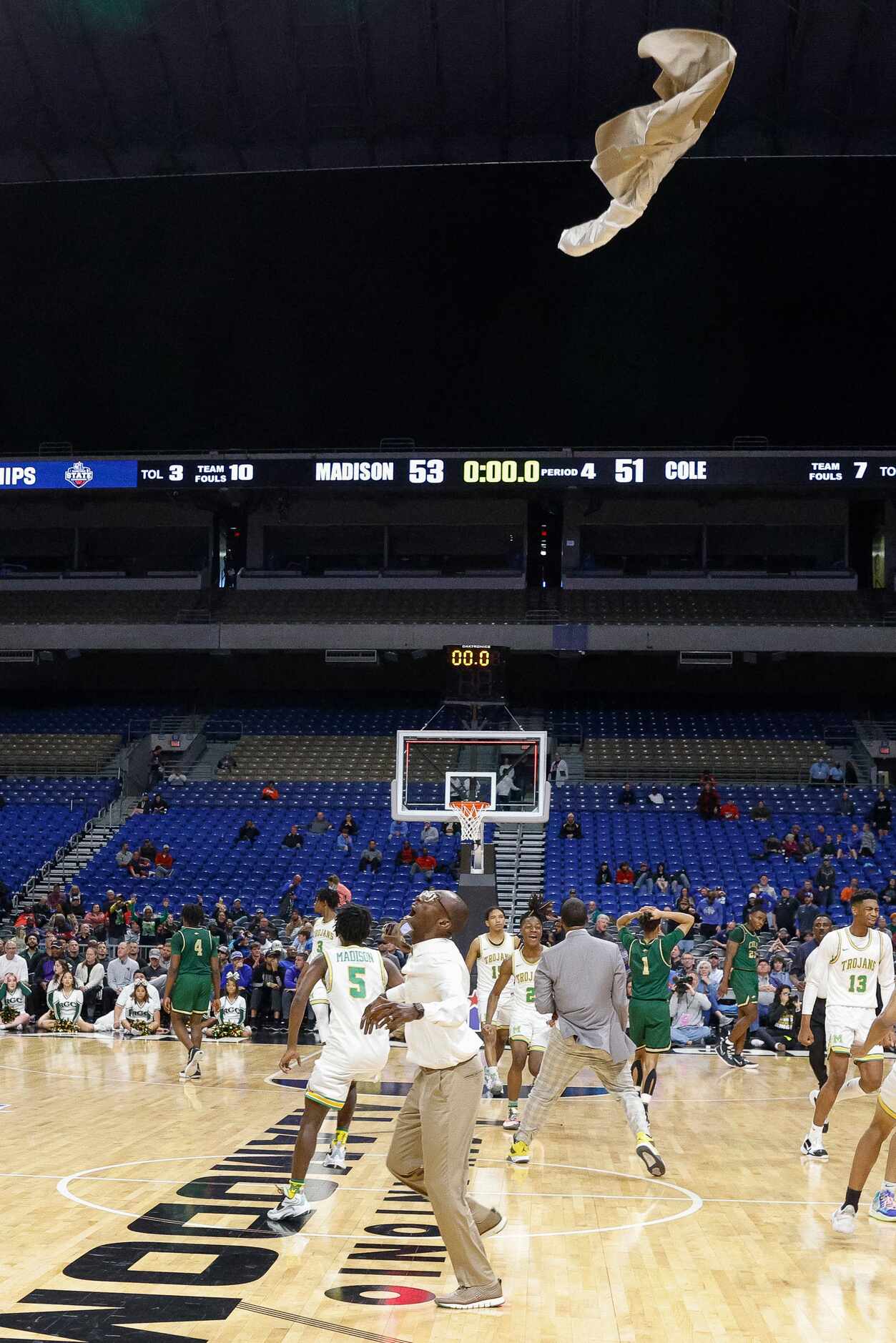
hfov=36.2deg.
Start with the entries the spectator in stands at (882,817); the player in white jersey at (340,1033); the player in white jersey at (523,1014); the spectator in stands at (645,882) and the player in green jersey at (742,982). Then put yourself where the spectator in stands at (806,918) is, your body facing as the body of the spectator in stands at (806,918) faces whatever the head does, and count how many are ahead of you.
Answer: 3

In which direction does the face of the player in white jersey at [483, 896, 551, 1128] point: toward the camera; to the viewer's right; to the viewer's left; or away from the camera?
toward the camera

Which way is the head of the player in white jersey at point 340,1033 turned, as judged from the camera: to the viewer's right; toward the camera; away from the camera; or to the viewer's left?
away from the camera

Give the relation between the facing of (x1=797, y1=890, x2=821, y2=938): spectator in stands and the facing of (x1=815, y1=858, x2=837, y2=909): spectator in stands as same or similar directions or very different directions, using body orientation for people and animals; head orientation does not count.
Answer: same or similar directions

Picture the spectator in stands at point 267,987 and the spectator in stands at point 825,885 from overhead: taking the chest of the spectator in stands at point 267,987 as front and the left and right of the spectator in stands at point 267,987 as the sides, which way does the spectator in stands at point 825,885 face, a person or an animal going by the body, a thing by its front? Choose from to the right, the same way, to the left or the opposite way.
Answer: the same way

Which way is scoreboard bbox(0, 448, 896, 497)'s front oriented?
toward the camera

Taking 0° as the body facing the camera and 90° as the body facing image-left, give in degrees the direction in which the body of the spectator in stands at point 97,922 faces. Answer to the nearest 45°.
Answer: approximately 0°

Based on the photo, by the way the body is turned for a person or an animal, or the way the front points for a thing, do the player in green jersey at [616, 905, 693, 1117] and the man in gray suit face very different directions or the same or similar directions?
same or similar directions

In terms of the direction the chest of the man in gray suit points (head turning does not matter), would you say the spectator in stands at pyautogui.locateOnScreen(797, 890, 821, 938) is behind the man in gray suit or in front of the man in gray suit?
in front

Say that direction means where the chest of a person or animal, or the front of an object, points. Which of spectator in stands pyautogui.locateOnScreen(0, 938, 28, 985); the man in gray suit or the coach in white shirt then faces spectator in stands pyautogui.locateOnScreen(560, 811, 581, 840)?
the man in gray suit

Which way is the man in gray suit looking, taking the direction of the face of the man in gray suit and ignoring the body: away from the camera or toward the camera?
away from the camera

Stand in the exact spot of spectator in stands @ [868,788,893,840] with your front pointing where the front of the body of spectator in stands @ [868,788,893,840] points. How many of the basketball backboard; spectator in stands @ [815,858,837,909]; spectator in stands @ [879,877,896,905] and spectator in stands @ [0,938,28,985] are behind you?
0

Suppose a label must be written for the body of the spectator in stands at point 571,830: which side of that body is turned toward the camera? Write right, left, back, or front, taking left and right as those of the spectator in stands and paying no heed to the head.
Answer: front
